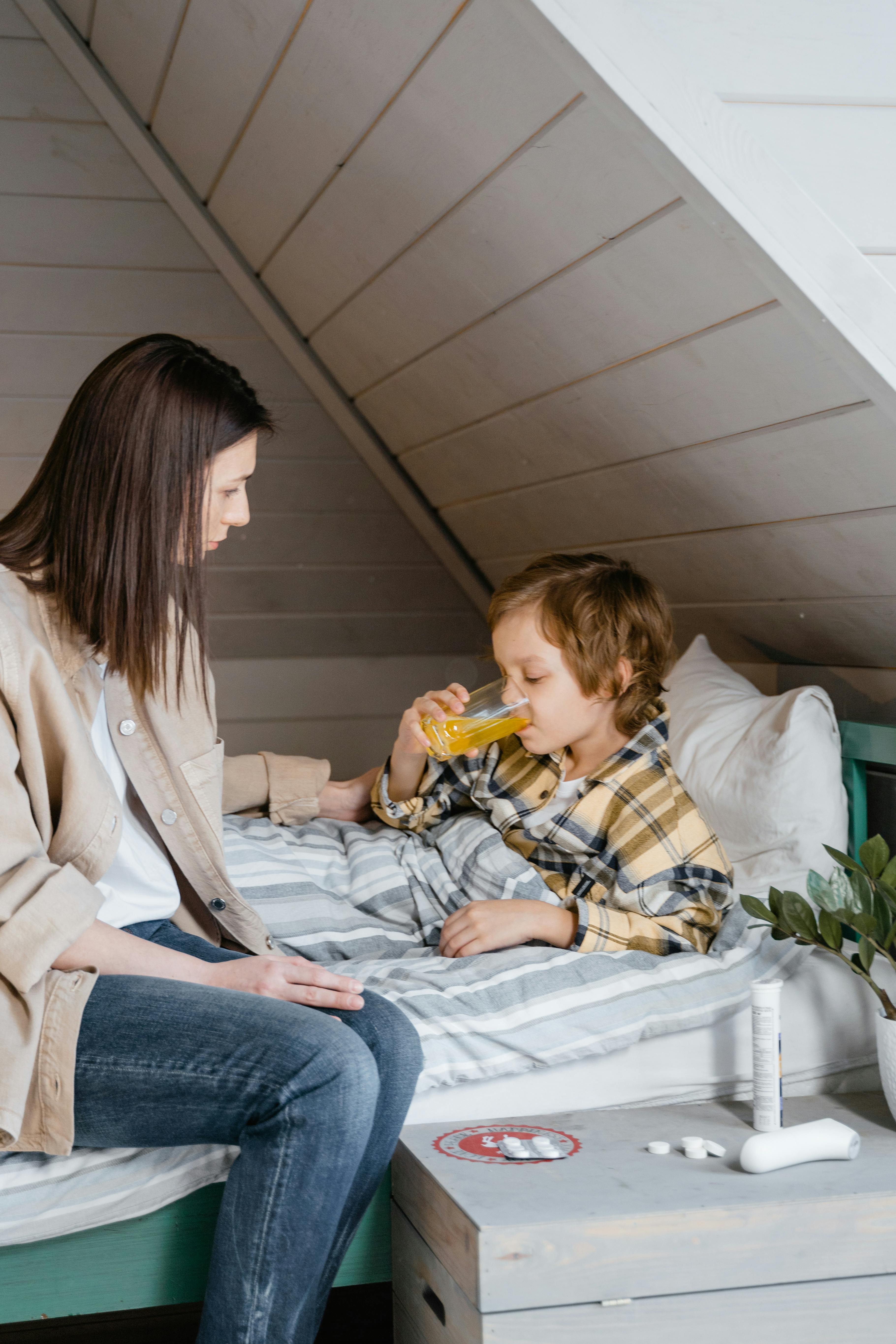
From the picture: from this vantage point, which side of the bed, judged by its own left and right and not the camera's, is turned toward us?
left

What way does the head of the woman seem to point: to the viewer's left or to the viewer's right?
to the viewer's right
